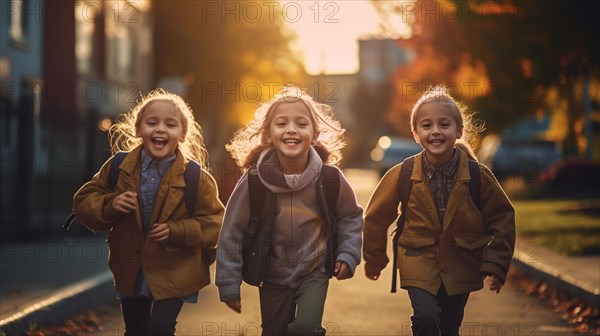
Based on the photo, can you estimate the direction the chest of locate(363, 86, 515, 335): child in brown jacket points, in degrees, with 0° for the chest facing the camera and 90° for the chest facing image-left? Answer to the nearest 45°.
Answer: approximately 0°

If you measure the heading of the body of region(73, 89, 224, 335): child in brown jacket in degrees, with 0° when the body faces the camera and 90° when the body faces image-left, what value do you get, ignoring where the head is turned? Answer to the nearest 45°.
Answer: approximately 0°

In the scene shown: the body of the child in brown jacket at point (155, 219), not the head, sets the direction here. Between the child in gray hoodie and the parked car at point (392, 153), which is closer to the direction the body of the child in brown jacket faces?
the child in gray hoodie

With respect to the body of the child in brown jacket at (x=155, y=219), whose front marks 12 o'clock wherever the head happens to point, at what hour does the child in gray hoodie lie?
The child in gray hoodie is roughly at 10 o'clock from the child in brown jacket.

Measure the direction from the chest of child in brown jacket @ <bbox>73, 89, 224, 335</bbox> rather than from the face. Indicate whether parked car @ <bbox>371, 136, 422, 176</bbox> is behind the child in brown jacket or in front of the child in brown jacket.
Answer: behind

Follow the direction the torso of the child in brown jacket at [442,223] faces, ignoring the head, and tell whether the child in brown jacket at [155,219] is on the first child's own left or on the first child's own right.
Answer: on the first child's own right

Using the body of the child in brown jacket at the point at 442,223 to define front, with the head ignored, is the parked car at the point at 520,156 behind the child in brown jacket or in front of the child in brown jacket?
behind

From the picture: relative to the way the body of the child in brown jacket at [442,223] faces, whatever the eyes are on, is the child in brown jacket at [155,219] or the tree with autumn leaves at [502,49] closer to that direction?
the child in brown jacket

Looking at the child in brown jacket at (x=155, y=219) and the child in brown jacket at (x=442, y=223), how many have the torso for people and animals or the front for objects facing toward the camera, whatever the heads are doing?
2

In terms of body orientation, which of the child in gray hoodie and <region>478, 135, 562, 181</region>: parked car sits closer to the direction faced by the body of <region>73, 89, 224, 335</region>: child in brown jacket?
the child in gray hoodie

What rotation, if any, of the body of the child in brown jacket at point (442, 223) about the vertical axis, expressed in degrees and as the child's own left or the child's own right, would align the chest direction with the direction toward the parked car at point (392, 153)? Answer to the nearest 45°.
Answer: approximately 180°
